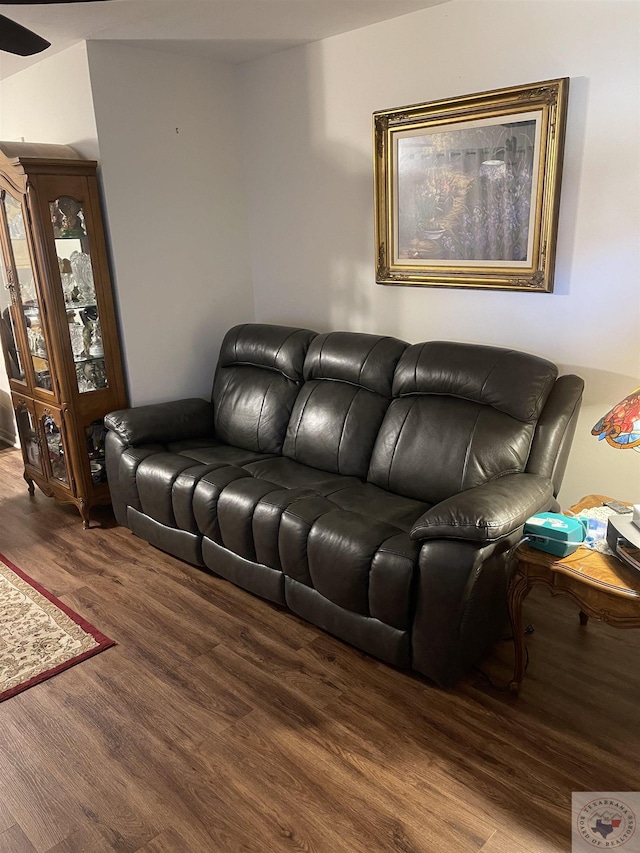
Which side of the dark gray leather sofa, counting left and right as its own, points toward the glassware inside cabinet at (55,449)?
right

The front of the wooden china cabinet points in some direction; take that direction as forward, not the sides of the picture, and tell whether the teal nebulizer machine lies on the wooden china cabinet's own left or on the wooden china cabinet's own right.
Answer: on the wooden china cabinet's own left

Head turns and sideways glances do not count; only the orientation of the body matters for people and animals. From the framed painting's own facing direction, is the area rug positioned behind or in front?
in front

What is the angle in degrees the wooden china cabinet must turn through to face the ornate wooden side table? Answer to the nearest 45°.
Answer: approximately 90° to its left

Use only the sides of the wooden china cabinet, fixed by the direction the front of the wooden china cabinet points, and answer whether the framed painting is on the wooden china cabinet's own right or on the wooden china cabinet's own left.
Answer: on the wooden china cabinet's own left

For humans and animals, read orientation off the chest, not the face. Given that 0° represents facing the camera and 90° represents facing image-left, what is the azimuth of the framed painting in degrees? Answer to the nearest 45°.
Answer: approximately 45°

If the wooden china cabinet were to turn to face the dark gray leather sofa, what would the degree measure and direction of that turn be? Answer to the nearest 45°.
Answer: approximately 90° to its left

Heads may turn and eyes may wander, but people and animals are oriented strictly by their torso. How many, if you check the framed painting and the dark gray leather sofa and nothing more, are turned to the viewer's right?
0

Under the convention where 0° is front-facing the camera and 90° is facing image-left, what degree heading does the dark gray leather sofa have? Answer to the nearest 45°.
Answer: approximately 45°
